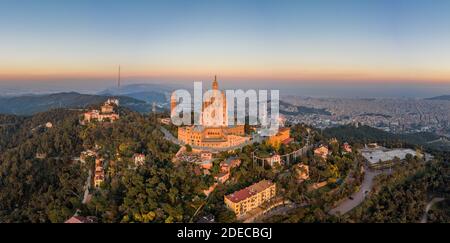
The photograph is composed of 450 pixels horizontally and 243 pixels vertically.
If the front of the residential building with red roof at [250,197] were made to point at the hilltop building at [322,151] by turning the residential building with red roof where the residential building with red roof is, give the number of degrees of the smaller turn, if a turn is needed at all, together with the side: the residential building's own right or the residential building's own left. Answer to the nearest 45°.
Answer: approximately 90° to the residential building's own left

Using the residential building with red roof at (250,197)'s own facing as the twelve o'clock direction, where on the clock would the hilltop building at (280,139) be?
The hilltop building is roughly at 8 o'clock from the residential building with red roof.

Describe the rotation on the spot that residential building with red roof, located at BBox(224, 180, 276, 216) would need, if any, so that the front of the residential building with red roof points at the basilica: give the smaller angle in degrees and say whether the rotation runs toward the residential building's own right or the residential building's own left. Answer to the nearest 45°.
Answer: approximately 135° to the residential building's own left

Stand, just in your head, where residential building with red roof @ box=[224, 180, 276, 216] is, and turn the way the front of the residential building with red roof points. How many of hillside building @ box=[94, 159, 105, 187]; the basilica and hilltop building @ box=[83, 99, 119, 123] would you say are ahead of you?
0

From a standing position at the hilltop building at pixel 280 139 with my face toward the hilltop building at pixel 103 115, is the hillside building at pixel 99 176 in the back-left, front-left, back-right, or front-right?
front-left

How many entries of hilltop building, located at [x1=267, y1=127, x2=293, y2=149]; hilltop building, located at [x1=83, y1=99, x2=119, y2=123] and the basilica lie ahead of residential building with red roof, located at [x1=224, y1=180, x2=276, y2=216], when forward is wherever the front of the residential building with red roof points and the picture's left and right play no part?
0

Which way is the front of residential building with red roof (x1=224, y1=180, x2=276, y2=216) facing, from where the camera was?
facing the viewer and to the right of the viewer

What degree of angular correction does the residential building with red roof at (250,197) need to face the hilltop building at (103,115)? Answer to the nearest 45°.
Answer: approximately 180°

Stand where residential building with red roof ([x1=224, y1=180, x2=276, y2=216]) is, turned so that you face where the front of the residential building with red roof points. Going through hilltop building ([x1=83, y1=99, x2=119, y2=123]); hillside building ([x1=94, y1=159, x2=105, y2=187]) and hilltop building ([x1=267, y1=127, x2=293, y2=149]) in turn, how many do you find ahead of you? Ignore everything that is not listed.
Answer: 0
